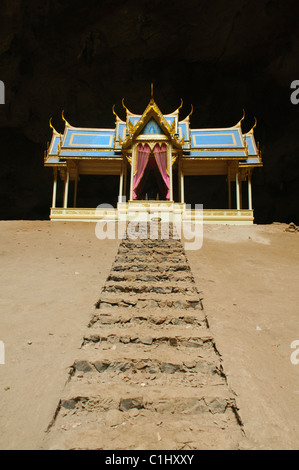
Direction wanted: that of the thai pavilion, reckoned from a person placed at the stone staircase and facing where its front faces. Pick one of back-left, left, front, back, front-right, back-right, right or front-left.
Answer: back

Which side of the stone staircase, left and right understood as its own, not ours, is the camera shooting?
front
